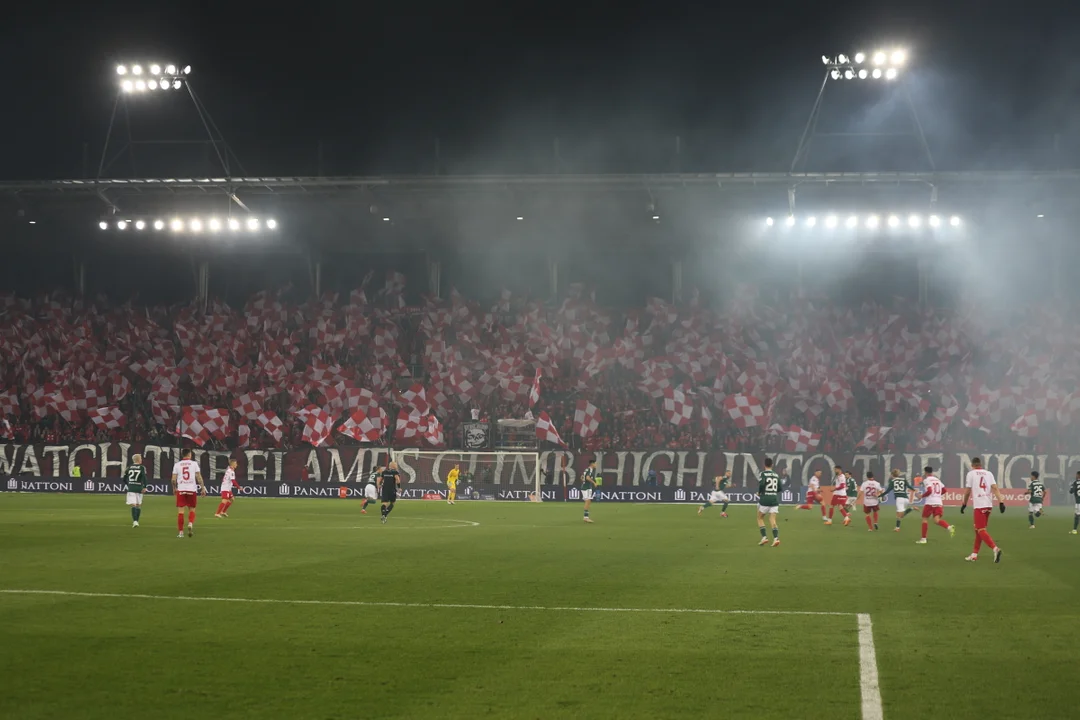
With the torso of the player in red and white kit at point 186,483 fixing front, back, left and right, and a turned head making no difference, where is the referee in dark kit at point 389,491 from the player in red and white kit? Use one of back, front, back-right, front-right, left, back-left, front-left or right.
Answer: front-right

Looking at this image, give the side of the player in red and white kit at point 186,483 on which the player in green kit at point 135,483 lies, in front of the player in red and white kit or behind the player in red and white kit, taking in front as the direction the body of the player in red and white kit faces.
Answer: in front

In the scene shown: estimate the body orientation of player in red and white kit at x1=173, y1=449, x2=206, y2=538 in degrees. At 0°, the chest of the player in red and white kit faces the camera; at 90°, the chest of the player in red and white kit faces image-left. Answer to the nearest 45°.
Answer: approximately 180°
